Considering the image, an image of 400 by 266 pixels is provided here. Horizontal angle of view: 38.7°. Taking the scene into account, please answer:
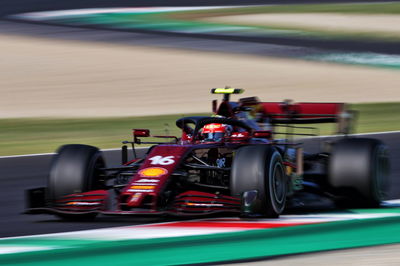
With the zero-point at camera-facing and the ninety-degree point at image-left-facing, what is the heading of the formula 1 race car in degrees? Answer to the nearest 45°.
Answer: approximately 45°
